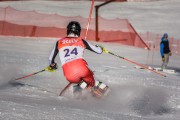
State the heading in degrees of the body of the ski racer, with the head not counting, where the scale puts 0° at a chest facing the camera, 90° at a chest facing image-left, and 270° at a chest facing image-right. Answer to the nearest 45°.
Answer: approximately 180°
